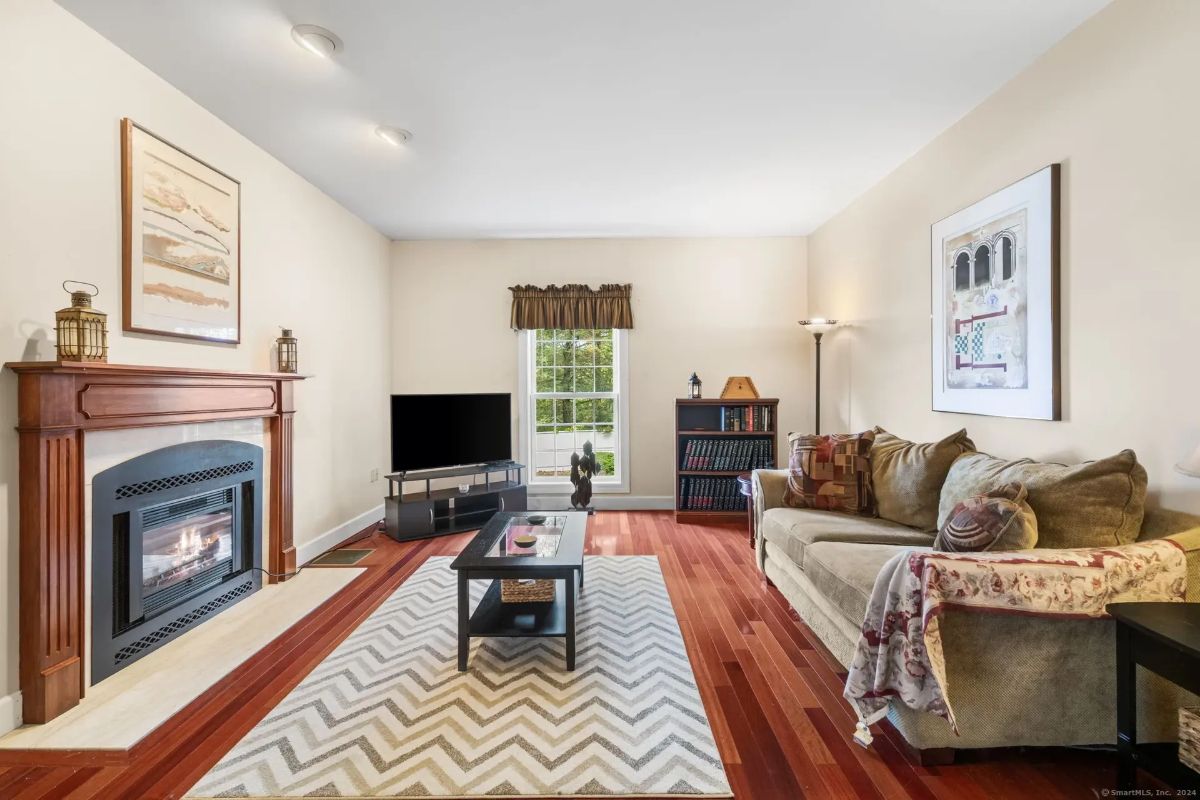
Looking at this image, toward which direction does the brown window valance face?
toward the camera

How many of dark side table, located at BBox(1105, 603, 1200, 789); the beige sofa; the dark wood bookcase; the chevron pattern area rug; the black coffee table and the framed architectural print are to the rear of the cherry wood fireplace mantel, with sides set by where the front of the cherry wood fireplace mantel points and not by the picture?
0

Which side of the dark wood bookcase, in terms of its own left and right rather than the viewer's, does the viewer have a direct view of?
front

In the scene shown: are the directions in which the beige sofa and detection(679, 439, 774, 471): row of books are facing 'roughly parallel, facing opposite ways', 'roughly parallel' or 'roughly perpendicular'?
roughly perpendicular

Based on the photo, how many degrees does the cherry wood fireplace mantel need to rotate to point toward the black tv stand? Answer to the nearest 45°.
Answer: approximately 90° to its left

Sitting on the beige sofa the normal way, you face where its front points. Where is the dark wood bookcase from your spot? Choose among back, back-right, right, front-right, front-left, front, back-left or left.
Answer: right

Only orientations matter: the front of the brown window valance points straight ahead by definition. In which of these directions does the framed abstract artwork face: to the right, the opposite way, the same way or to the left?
to the left

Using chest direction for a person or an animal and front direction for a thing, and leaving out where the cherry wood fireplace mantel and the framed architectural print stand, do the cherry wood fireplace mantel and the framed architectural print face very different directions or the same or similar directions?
very different directions

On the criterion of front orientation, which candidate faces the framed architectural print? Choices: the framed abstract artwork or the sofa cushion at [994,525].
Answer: the framed abstract artwork

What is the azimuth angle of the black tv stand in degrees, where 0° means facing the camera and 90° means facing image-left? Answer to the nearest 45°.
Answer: approximately 315°

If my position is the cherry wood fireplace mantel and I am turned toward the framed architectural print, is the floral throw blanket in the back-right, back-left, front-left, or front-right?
front-right

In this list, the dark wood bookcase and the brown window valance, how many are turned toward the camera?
2

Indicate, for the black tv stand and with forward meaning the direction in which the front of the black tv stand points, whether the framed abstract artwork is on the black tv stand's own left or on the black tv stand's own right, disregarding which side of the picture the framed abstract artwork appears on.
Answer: on the black tv stand's own right

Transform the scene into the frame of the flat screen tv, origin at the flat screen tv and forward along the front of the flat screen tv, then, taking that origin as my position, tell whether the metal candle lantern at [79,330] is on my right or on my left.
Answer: on my right

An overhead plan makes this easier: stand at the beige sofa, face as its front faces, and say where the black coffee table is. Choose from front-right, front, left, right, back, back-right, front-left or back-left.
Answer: front-right

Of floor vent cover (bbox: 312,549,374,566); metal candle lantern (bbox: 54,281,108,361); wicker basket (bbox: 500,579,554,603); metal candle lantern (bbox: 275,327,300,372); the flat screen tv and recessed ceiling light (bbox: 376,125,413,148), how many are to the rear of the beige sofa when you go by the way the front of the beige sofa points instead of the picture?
0

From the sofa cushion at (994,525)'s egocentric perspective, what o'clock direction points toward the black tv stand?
The black tv stand is roughly at 2 o'clock from the sofa cushion.
